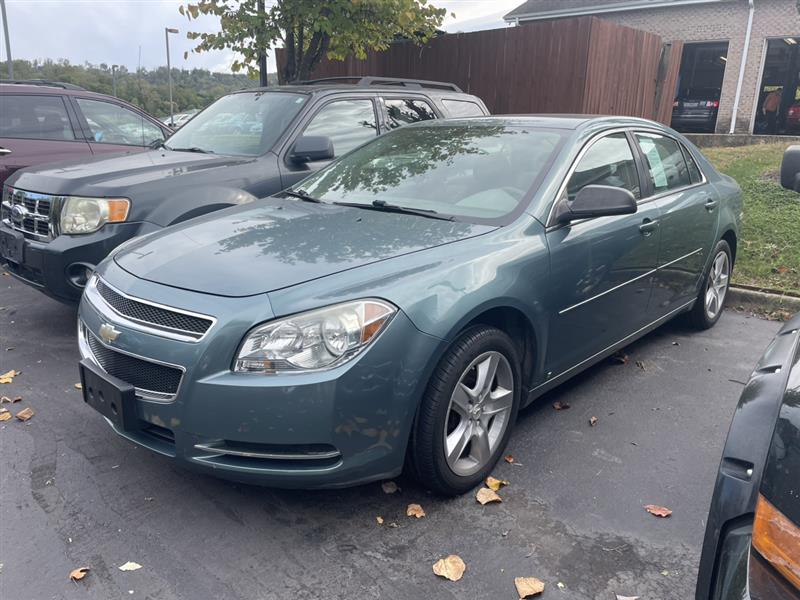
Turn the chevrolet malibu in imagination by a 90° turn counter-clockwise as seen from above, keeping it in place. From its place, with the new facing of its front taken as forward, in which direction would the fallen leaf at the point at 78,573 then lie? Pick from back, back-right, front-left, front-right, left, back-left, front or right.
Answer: right

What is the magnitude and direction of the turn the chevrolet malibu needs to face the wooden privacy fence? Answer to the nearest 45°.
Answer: approximately 135° to its right

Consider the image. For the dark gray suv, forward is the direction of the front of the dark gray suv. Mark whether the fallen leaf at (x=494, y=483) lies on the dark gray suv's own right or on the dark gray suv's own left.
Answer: on the dark gray suv's own left

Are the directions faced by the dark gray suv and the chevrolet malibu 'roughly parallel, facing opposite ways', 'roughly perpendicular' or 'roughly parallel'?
roughly parallel

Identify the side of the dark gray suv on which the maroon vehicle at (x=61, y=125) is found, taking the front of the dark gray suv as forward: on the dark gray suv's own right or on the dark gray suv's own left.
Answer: on the dark gray suv's own right

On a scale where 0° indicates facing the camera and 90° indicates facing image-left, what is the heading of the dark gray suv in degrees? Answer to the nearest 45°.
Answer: approximately 45°

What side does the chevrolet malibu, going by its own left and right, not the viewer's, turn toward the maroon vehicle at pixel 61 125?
right

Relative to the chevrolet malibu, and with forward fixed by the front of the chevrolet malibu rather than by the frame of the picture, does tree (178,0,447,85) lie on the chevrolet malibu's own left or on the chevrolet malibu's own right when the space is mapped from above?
on the chevrolet malibu's own right

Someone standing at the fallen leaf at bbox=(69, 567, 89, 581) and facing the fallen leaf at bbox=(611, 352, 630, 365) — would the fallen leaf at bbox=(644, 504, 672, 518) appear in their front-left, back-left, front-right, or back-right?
front-right

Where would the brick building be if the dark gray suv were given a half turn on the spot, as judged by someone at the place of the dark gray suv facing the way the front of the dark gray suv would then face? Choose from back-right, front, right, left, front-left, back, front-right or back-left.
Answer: front

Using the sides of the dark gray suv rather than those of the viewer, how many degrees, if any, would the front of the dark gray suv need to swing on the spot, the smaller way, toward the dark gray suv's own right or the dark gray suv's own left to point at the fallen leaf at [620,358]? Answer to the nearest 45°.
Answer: approximately 135° to the dark gray suv's own left

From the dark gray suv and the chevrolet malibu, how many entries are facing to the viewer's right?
0

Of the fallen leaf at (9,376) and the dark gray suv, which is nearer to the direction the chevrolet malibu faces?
the fallen leaf

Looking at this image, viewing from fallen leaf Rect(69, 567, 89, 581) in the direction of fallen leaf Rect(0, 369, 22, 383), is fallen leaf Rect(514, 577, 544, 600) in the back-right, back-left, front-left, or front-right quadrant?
back-right

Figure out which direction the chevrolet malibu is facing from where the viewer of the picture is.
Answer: facing the viewer and to the left of the viewer

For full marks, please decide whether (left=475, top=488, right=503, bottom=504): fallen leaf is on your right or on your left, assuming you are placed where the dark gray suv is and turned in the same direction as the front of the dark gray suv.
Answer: on your left
